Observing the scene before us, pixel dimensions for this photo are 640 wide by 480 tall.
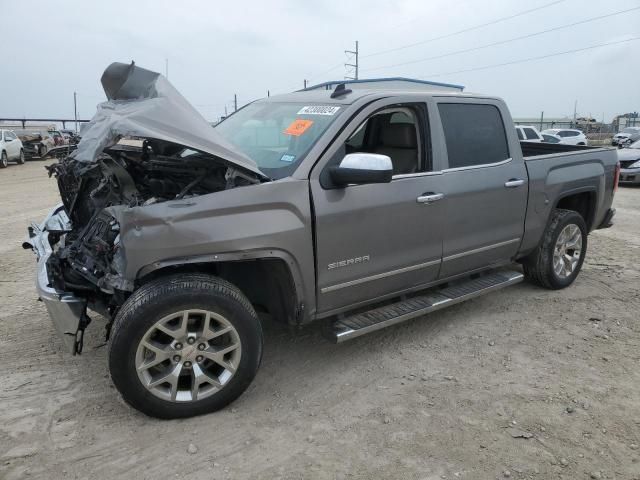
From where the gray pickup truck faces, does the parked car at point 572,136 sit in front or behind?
behind

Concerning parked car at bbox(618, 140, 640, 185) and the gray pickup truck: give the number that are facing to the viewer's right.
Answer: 0

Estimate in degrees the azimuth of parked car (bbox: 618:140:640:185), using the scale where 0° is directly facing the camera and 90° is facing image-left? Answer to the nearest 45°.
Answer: approximately 45°

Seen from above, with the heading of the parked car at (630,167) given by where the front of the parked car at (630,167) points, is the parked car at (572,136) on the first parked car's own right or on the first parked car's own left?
on the first parked car's own right

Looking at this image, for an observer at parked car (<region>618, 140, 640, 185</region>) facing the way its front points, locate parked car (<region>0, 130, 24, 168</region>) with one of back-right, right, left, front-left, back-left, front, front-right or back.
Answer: front-right

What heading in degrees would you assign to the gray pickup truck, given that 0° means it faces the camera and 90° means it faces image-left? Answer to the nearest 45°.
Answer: approximately 45°

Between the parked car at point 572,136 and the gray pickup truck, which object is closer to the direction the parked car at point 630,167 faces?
the gray pickup truck

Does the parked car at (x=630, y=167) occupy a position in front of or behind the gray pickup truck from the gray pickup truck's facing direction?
behind
